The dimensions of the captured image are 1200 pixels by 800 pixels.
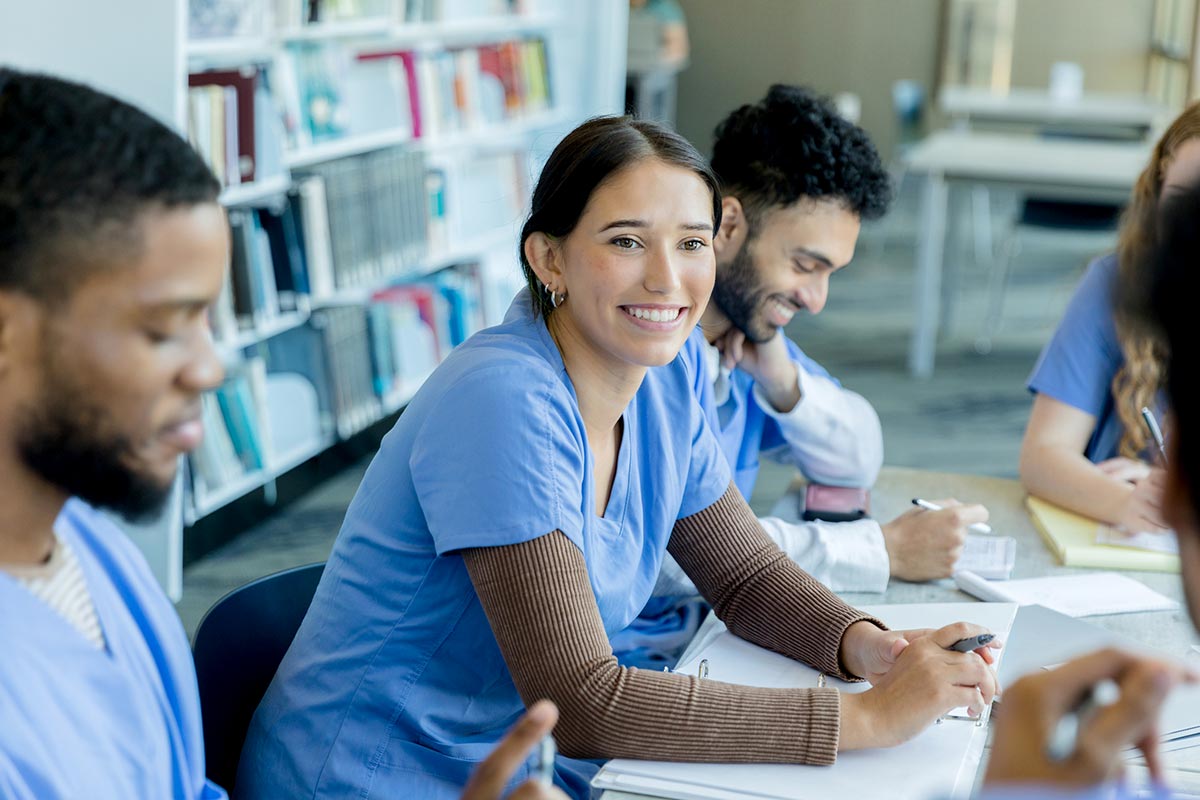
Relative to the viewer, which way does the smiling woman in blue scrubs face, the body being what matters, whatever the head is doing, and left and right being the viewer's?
facing the viewer and to the right of the viewer

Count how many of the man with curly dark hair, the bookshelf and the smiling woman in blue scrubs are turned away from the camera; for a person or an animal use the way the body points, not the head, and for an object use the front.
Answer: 0

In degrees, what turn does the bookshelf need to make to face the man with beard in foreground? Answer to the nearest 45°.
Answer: approximately 45° to its right

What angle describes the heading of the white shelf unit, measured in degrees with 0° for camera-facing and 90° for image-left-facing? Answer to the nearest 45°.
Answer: approximately 315°

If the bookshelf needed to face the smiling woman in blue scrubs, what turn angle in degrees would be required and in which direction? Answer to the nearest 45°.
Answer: approximately 45° to its right

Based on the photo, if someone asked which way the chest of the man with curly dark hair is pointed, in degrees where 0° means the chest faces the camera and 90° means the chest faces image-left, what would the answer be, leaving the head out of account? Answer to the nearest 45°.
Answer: approximately 315°

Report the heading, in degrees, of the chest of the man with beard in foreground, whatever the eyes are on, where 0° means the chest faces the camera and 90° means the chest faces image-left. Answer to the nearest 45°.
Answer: approximately 315°

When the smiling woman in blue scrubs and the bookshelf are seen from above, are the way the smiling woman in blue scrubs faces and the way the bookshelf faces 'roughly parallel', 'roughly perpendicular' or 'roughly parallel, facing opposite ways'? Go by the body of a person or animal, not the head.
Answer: roughly parallel

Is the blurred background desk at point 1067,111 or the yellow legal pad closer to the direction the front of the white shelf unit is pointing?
the yellow legal pad

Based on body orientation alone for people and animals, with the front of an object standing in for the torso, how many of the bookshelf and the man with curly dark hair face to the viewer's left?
0

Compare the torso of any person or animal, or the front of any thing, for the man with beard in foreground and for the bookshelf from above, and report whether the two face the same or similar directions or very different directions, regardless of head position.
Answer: same or similar directions

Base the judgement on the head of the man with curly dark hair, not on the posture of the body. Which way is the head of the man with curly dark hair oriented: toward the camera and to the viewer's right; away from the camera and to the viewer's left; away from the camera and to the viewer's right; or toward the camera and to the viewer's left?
toward the camera and to the viewer's right

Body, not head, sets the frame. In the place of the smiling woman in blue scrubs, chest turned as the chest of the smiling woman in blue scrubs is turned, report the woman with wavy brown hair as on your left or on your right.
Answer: on your left

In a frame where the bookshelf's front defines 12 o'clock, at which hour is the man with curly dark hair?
The man with curly dark hair is roughly at 1 o'clock from the bookshelf.

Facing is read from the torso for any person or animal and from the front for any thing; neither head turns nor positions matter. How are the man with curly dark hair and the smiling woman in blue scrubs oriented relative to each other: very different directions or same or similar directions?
same or similar directions
